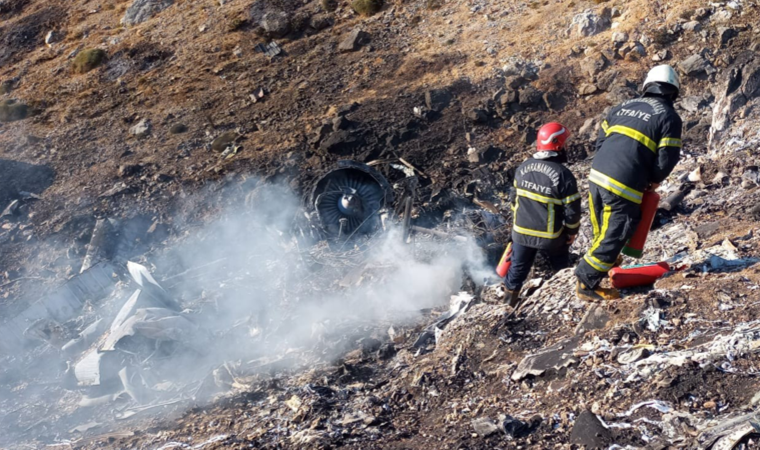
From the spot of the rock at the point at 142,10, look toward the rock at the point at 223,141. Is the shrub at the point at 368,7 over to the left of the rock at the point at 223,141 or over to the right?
left

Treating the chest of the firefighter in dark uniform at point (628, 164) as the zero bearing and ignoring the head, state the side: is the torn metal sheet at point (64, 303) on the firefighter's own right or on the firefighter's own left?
on the firefighter's own left

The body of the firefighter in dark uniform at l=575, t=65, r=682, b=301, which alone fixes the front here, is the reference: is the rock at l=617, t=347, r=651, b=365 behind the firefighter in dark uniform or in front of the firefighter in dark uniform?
behind

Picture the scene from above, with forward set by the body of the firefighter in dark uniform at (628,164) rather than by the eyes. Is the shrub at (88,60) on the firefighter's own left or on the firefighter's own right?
on the firefighter's own left

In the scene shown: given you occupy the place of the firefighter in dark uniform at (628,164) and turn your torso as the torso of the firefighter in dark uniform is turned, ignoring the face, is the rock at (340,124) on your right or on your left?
on your left

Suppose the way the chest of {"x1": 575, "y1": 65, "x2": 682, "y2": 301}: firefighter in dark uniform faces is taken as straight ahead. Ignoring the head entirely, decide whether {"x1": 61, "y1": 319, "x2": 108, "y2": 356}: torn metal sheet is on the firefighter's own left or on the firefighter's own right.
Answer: on the firefighter's own left
